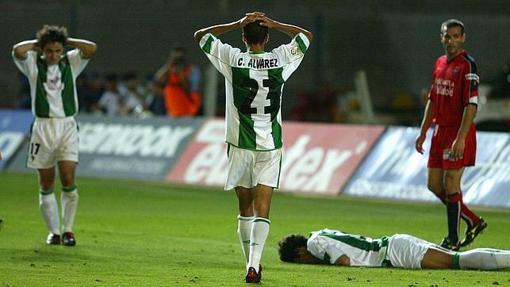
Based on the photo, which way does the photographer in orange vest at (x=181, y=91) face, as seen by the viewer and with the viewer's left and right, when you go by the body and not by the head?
facing the viewer

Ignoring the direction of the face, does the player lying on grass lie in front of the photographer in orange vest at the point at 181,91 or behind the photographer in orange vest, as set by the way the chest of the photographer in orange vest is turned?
in front

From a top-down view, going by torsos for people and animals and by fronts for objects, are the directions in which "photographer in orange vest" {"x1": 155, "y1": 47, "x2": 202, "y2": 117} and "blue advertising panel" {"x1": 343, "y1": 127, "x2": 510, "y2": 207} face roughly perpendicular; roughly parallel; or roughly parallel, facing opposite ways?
roughly parallel

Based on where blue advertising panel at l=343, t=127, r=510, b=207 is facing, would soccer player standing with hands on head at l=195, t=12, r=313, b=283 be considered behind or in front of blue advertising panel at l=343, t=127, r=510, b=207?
in front

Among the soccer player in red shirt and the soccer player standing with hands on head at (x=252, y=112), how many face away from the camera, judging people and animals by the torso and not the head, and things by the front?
1

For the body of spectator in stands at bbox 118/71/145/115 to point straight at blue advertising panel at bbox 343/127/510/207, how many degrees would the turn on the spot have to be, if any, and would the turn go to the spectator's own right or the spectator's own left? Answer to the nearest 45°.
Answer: approximately 45° to the spectator's own left

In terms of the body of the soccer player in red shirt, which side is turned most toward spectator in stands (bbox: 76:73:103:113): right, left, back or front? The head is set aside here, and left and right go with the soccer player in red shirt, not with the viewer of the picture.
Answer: right

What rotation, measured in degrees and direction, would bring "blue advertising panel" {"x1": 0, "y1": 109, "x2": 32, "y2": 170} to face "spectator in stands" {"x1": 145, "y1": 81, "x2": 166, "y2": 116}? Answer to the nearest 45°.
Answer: approximately 90° to its left

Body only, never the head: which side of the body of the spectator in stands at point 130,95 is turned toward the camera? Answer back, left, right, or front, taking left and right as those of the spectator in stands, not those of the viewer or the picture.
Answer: front

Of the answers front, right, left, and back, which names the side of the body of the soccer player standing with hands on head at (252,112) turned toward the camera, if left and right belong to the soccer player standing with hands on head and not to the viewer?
back

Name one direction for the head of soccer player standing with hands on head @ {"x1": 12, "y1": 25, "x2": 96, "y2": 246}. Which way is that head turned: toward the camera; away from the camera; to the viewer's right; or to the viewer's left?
toward the camera

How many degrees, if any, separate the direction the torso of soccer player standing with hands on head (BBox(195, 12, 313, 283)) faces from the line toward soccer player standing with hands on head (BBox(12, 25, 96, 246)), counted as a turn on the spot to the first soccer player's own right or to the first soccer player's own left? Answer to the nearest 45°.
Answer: approximately 45° to the first soccer player's own left

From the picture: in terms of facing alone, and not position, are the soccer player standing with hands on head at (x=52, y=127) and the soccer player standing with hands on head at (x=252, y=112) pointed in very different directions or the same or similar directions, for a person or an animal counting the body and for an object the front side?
very different directions
